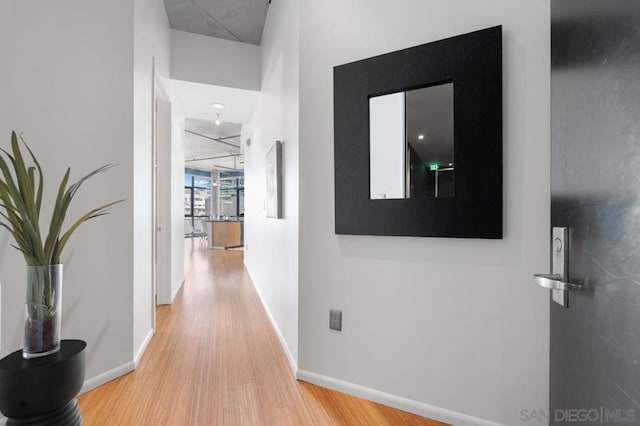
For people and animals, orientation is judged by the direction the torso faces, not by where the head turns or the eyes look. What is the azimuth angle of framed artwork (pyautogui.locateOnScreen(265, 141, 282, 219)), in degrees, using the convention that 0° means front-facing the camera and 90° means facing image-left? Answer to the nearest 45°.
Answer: approximately 90°

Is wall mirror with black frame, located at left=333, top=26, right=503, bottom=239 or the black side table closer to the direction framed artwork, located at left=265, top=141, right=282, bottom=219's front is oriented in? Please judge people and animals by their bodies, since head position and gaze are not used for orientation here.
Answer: the black side table

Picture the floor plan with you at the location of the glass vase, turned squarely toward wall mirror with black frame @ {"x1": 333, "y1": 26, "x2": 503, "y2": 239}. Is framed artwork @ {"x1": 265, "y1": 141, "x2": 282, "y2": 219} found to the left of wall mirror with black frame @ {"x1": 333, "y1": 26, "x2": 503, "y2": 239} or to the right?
left

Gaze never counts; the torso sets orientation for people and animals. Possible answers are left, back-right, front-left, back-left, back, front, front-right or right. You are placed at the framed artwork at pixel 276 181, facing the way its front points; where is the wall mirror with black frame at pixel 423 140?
back-left

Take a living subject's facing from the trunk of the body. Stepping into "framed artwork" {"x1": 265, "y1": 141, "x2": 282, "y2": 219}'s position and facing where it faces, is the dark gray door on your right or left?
on your left

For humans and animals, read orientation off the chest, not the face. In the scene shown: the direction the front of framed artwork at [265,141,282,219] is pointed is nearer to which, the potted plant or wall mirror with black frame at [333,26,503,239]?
the potted plant

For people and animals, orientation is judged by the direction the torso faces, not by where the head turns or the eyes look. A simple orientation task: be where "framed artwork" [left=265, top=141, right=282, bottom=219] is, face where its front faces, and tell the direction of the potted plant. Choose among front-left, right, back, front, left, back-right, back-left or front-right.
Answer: front-left

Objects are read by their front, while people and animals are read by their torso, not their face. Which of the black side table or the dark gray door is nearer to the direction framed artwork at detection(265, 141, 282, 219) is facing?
the black side table
